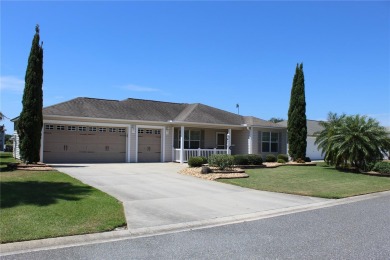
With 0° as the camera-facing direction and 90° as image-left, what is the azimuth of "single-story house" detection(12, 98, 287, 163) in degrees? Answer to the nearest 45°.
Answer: approximately 315°

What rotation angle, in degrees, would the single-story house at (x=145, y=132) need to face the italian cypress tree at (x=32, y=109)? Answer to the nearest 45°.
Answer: approximately 90° to its right

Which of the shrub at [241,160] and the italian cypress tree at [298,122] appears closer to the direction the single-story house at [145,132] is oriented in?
the shrub
